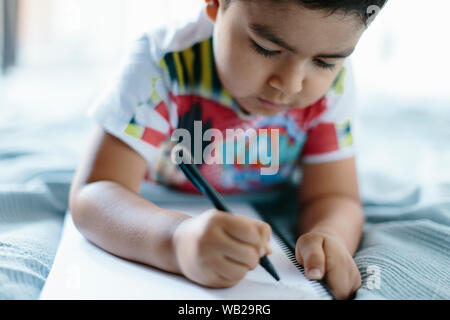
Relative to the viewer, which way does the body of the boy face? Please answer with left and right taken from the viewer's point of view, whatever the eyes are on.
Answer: facing the viewer
